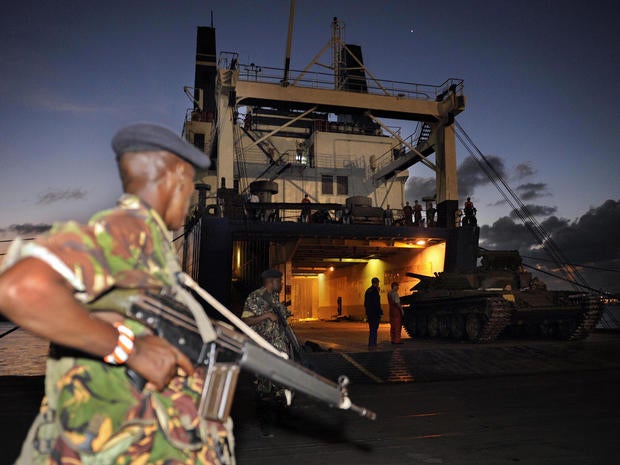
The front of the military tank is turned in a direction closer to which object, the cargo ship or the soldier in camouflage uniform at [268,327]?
the soldier in camouflage uniform

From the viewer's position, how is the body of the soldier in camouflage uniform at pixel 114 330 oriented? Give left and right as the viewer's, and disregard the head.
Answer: facing away from the viewer and to the right of the viewer
